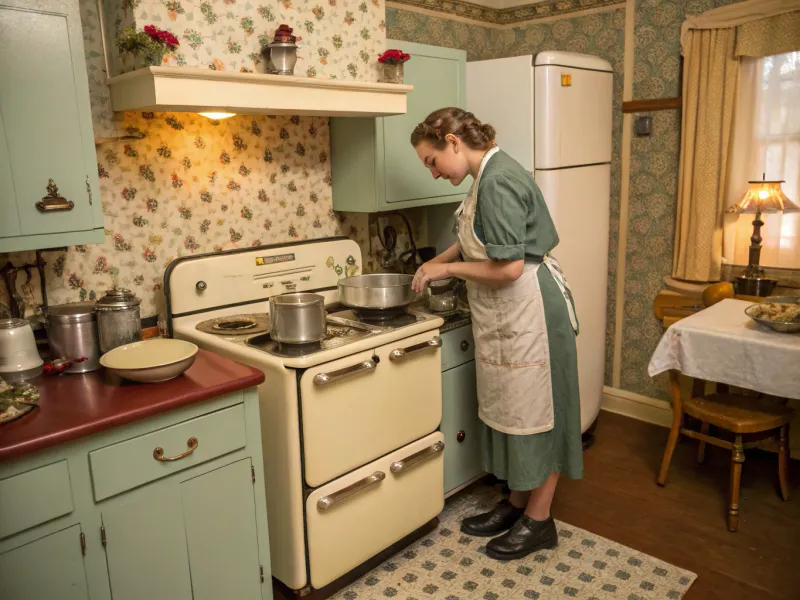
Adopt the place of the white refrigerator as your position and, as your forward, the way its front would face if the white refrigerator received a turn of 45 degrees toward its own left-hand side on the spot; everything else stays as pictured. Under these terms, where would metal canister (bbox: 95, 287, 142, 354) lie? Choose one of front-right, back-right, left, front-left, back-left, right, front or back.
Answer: back-right

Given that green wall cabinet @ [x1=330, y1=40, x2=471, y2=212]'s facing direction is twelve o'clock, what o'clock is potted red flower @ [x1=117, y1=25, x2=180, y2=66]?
The potted red flower is roughly at 3 o'clock from the green wall cabinet.

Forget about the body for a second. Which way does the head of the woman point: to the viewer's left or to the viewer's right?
to the viewer's left

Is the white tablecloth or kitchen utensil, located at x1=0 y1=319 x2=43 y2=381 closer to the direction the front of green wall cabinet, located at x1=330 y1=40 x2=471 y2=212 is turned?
the white tablecloth

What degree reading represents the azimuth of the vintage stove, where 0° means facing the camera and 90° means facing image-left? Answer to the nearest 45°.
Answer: approximately 315°

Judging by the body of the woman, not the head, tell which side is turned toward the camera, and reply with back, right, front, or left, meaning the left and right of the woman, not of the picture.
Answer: left

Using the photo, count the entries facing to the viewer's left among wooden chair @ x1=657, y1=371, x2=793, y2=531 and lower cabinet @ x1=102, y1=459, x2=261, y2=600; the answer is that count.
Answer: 0
